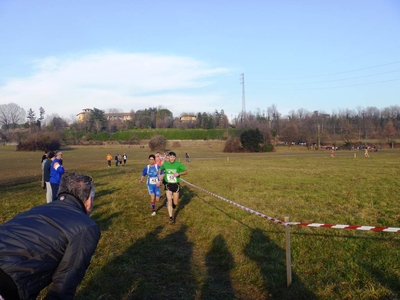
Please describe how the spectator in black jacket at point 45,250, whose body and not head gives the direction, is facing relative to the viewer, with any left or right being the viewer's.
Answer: facing away from the viewer and to the right of the viewer

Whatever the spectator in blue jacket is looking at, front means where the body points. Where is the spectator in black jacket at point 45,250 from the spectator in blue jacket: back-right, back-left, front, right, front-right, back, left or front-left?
right

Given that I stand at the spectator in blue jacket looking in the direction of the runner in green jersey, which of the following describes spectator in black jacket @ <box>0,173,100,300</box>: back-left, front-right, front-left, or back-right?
front-right

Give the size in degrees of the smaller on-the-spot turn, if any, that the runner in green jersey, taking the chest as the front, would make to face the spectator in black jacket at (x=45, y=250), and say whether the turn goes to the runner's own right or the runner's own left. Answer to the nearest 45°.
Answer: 0° — they already face them

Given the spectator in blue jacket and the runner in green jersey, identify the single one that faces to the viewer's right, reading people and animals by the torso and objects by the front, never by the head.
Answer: the spectator in blue jacket

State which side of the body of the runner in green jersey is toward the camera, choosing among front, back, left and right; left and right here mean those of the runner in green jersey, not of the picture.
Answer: front

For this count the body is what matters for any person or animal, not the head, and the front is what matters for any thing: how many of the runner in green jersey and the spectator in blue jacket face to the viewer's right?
1

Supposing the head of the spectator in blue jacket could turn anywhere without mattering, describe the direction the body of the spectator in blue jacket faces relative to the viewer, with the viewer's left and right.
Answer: facing to the right of the viewer

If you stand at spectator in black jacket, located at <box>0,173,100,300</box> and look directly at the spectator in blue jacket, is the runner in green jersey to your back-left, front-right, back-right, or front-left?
front-right

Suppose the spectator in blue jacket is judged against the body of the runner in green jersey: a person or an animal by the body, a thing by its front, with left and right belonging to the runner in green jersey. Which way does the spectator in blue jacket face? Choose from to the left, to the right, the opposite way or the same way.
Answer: to the left

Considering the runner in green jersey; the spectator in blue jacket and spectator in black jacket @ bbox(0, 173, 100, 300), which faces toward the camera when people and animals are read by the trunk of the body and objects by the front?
the runner in green jersey

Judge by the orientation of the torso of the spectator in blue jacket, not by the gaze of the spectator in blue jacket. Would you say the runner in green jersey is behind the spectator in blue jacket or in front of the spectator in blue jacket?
in front

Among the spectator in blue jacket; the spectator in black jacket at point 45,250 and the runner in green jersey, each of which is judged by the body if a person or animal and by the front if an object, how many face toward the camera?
1

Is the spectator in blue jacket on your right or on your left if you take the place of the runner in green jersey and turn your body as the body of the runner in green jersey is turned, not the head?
on your right

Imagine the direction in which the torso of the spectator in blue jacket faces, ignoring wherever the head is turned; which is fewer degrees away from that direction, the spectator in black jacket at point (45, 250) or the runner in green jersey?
the runner in green jersey

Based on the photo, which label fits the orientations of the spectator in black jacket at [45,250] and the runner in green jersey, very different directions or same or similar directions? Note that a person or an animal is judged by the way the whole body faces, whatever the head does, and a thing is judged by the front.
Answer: very different directions

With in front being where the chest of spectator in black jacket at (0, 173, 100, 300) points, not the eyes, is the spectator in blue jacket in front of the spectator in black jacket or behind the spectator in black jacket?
in front
